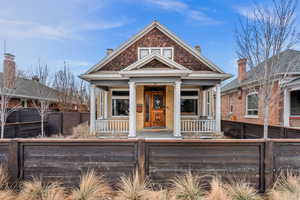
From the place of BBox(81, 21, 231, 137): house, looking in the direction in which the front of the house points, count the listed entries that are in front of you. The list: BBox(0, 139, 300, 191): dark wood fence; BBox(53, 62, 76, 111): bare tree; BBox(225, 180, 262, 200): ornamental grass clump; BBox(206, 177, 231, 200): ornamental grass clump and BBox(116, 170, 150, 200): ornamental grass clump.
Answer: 4

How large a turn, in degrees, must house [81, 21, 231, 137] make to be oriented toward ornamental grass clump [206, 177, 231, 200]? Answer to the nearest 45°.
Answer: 0° — it already faces it

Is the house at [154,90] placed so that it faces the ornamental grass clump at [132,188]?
yes

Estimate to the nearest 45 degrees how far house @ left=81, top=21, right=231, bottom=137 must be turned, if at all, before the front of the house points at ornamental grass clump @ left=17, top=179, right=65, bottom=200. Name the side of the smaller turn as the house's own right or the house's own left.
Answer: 0° — it already faces it

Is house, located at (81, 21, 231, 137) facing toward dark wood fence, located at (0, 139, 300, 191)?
yes

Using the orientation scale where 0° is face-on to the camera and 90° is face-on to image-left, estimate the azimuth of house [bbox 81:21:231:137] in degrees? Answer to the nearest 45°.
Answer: approximately 0°

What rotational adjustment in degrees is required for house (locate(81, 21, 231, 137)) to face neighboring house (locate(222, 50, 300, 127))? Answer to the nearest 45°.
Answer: approximately 90° to its left
